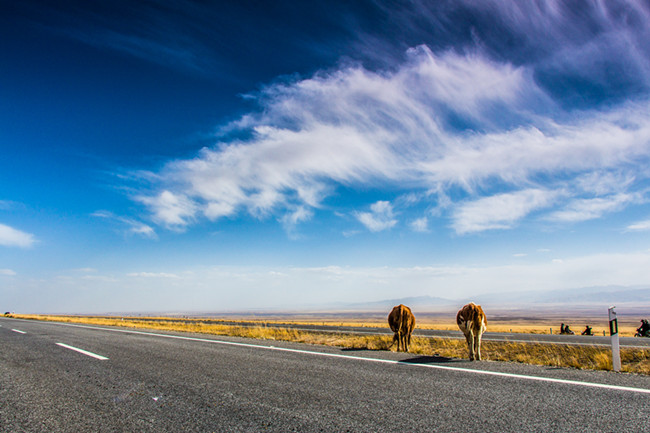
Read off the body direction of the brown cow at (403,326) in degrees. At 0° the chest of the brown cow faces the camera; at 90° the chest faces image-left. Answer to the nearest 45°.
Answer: approximately 180°

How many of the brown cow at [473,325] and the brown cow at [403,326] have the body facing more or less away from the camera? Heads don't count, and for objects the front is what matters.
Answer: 2

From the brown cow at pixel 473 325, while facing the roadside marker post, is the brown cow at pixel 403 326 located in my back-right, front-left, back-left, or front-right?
back-left

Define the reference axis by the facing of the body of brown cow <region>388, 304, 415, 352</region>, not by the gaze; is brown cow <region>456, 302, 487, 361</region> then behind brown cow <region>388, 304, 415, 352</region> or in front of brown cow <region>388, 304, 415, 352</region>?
behind

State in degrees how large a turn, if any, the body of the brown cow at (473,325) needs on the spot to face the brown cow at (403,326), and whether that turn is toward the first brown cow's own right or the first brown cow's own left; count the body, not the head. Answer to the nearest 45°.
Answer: approximately 45° to the first brown cow's own left

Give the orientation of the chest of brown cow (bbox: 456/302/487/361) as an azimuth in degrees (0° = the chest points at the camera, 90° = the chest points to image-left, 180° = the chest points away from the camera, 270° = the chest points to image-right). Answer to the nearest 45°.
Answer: approximately 180°

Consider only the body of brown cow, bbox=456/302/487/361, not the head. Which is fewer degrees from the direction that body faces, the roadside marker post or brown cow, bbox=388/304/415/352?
the brown cow

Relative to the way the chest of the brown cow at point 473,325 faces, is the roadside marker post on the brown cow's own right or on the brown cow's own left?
on the brown cow's own right
